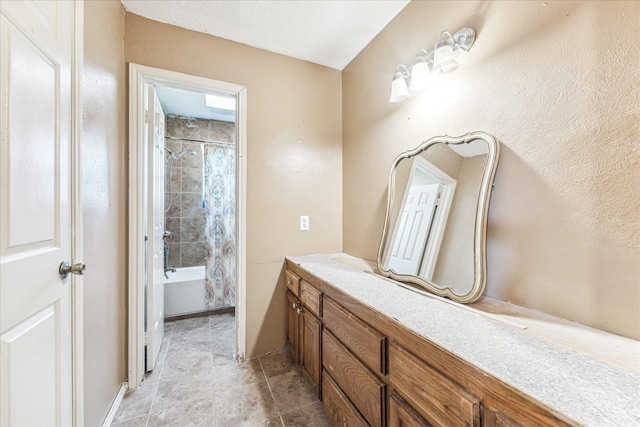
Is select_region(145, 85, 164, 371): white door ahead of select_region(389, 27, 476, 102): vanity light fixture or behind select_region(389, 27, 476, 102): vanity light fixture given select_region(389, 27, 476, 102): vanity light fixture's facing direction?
ahead

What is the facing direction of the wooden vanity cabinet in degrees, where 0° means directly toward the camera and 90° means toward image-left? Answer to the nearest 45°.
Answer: approximately 45°

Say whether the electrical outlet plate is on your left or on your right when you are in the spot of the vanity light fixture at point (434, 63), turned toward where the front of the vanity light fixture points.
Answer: on your right

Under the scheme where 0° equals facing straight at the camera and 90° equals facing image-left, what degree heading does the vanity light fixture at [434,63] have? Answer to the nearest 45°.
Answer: approximately 45°

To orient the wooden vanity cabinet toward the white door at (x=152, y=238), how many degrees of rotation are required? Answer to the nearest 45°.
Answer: approximately 45° to its right

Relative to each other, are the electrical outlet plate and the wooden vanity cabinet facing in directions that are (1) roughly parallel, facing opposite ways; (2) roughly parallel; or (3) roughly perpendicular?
roughly perpendicular

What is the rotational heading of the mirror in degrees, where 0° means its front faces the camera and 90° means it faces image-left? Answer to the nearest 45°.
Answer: approximately 45°

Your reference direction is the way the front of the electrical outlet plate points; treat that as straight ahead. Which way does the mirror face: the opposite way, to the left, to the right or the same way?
to the right

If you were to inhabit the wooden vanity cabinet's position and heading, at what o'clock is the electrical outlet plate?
The electrical outlet plate is roughly at 3 o'clock from the wooden vanity cabinet.
